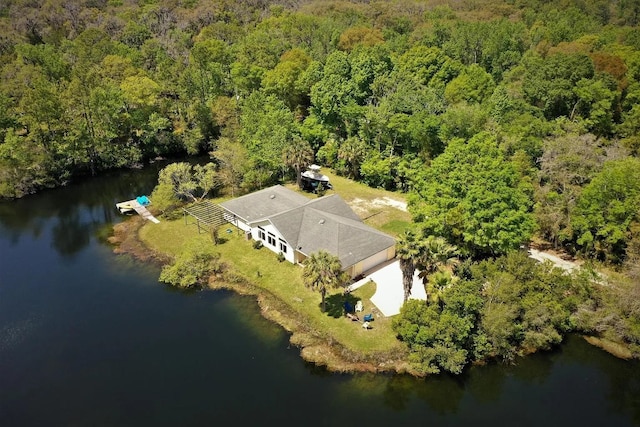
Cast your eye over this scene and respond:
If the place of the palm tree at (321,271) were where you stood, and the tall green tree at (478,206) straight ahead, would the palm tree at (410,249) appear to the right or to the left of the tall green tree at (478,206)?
right
